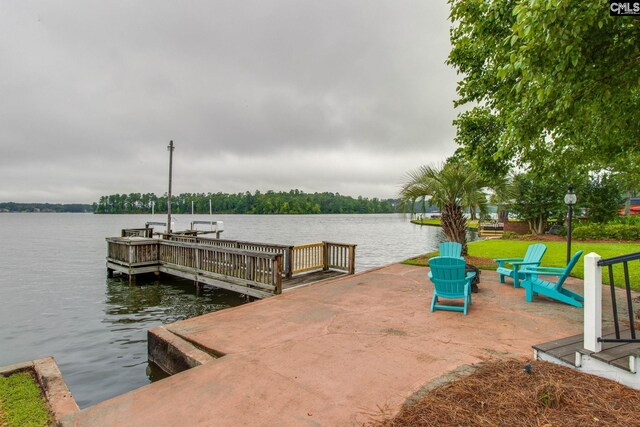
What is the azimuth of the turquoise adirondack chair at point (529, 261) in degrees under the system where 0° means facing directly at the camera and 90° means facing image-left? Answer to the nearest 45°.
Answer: approximately 45°

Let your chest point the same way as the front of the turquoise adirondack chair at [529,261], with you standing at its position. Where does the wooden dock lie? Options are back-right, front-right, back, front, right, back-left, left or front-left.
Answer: front-right

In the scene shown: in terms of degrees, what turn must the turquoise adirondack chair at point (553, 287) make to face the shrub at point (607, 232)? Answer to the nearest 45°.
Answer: approximately 90° to its right

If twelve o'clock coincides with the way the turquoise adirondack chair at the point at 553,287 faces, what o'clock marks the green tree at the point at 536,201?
The green tree is roughly at 3 o'clock from the turquoise adirondack chair.

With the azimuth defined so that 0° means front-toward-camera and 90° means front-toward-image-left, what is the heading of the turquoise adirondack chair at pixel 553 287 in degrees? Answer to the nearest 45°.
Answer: approximately 90°

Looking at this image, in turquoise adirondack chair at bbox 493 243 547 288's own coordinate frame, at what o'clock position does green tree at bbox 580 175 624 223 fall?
The green tree is roughly at 5 o'clock from the turquoise adirondack chair.

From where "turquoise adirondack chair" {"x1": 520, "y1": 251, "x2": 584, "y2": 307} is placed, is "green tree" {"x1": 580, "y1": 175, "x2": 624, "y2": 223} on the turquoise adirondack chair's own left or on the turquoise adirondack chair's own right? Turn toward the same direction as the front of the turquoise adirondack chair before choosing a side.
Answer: on the turquoise adirondack chair's own right

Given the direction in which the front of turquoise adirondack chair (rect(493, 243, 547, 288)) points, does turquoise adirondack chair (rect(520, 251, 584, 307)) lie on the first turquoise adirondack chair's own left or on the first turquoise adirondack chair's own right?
on the first turquoise adirondack chair's own left

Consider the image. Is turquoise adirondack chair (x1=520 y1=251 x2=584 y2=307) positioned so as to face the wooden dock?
yes

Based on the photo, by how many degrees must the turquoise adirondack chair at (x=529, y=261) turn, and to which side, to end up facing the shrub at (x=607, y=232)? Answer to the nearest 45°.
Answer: approximately 135° to its right

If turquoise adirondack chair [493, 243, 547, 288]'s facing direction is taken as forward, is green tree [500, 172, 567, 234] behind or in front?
behind

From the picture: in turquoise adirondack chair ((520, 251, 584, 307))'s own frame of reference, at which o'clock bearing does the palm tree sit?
The palm tree is roughly at 2 o'clock from the turquoise adirondack chair.
